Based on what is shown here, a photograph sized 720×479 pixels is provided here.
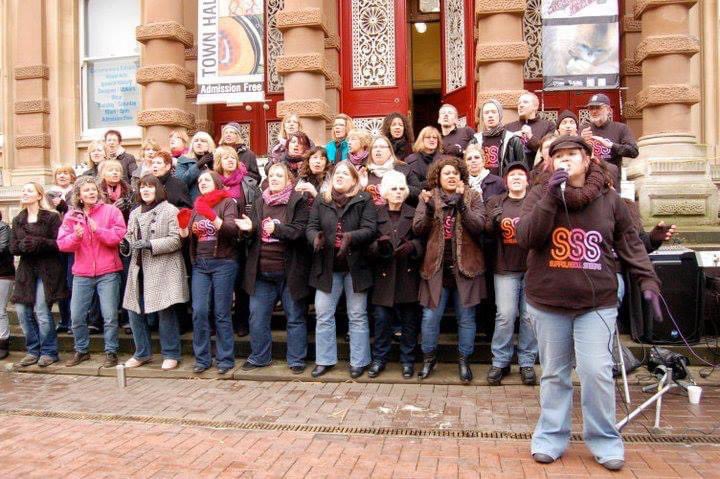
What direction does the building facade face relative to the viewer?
toward the camera

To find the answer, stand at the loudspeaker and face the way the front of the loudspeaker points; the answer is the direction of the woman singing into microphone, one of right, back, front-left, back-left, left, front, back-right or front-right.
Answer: front

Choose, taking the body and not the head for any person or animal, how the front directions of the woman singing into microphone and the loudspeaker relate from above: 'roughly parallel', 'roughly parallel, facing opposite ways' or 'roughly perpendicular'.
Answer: roughly parallel

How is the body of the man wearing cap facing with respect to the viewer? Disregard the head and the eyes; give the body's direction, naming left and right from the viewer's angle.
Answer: facing the viewer and to the left of the viewer

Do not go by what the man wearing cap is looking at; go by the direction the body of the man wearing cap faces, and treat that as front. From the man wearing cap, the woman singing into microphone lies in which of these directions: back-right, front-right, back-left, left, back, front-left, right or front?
front-left

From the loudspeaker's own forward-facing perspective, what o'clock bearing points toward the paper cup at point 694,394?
The paper cup is roughly at 12 o'clock from the loudspeaker.

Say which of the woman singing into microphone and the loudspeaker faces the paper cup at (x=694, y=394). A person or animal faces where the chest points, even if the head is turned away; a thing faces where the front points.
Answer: the loudspeaker

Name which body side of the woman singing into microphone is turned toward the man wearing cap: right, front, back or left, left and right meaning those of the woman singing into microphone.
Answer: back

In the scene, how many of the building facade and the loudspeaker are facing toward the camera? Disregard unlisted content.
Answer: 2

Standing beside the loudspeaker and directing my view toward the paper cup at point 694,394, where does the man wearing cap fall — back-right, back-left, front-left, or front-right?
back-right

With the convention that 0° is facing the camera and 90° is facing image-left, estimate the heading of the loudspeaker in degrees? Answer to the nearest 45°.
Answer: approximately 0°

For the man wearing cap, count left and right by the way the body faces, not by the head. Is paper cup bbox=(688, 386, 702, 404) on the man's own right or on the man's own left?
on the man's own left

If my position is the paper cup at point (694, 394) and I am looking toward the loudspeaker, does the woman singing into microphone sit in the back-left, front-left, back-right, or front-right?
back-left
